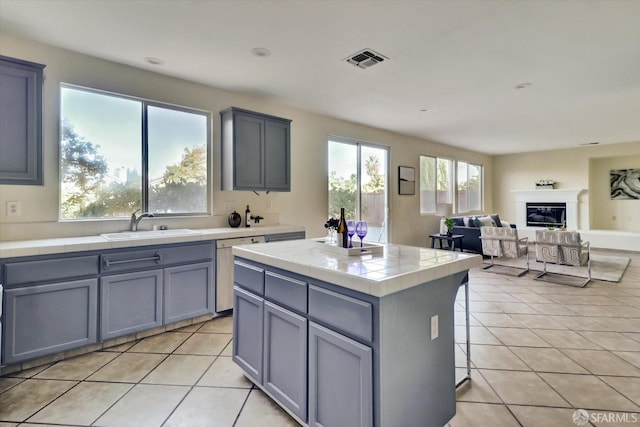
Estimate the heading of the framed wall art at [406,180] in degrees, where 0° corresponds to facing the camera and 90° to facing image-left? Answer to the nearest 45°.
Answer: approximately 315°

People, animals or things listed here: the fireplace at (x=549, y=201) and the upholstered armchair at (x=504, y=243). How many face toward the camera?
1

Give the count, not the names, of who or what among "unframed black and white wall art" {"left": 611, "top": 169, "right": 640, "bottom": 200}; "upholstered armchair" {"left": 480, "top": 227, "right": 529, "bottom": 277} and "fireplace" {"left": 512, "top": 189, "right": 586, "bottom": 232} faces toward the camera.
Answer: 2

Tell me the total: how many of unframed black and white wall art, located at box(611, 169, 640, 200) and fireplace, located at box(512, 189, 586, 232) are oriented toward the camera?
2

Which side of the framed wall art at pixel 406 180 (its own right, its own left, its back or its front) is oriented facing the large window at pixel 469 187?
left

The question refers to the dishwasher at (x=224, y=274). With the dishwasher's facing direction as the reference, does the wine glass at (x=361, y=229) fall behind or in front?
in front

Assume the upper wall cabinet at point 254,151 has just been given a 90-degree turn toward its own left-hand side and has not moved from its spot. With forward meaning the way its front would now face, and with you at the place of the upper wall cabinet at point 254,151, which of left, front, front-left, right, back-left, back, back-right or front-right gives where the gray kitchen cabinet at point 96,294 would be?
back

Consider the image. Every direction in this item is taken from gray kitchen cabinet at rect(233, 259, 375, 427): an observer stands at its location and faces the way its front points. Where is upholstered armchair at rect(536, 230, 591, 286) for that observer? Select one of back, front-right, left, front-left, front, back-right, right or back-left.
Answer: back
